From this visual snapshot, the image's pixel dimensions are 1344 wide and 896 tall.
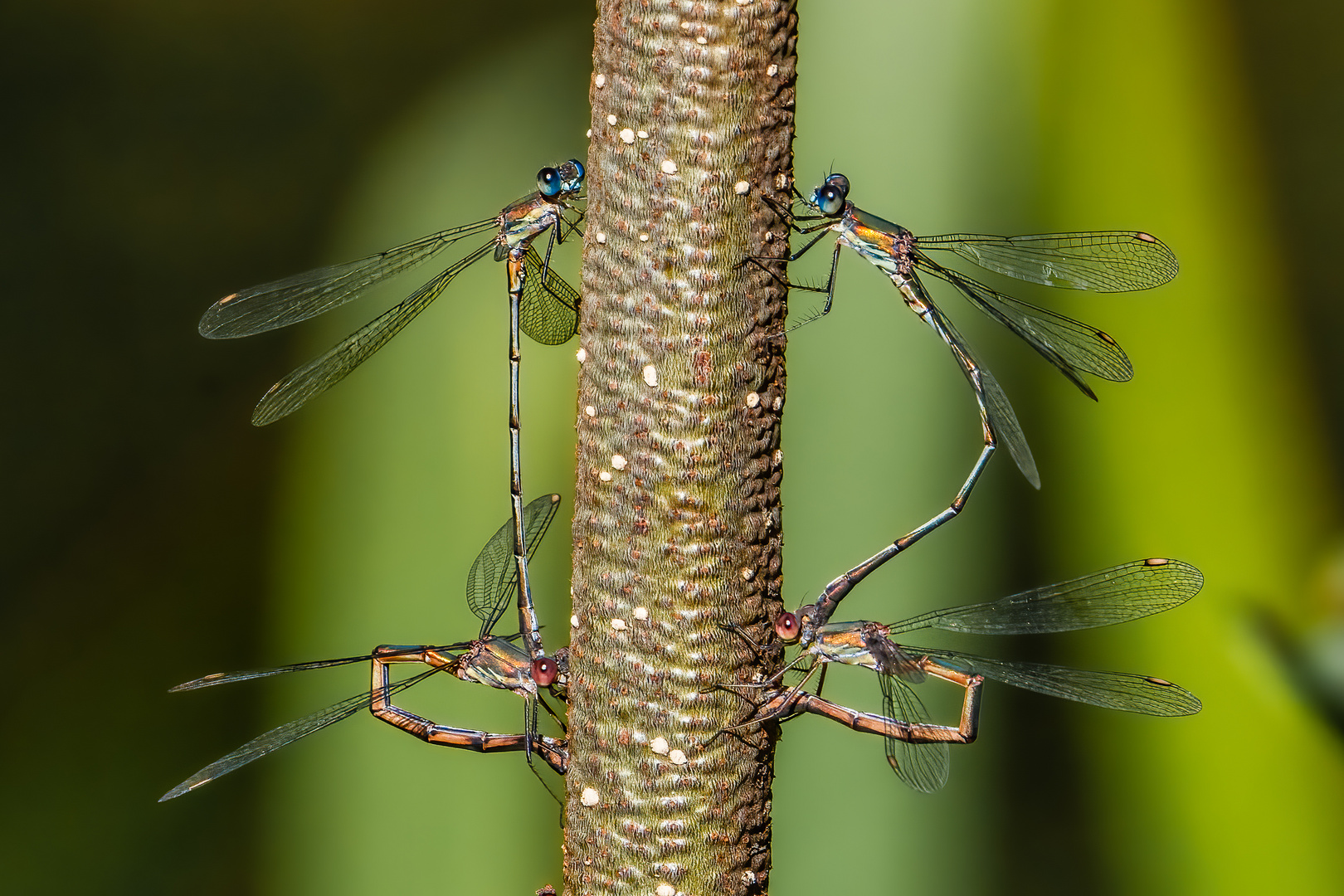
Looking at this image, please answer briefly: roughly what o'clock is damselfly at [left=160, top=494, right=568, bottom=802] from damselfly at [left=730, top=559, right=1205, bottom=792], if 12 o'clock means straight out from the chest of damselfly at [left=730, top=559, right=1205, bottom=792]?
damselfly at [left=160, top=494, right=568, bottom=802] is roughly at 11 o'clock from damselfly at [left=730, top=559, right=1205, bottom=792].

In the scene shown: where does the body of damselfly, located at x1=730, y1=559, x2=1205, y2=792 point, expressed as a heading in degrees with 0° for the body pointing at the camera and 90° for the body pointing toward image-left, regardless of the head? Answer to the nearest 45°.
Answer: approximately 90°

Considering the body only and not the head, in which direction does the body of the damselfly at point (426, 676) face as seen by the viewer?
to the viewer's right

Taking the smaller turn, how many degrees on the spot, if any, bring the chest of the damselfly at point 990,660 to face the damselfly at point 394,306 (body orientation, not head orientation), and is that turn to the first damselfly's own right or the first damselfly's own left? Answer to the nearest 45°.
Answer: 0° — it already faces it

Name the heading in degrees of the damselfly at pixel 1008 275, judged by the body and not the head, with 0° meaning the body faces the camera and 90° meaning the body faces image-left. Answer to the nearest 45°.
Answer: approximately 90°
